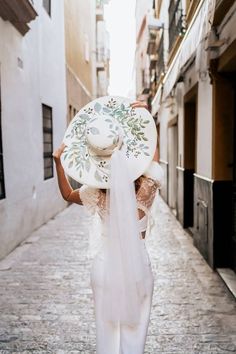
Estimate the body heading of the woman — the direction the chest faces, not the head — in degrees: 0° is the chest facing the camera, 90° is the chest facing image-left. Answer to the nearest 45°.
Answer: approximately 180°
